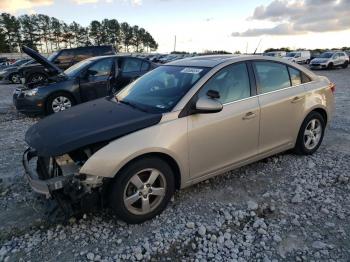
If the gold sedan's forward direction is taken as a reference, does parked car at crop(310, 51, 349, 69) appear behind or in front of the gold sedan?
behind

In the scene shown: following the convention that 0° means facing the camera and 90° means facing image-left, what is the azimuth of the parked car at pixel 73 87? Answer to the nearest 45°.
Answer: approximately 45°

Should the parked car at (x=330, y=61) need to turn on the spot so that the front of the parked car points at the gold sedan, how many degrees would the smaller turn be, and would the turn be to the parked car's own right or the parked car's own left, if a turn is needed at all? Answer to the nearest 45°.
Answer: approximately 45° to the parked car's own left

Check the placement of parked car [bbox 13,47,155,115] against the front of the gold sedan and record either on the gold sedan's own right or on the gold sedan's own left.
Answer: on the gold sedan's own right

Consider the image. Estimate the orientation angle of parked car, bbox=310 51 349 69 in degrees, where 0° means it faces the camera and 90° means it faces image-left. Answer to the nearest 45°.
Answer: approximately 45°

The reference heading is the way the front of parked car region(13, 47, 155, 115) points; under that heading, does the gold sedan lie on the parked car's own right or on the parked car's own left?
on the parked car's own left

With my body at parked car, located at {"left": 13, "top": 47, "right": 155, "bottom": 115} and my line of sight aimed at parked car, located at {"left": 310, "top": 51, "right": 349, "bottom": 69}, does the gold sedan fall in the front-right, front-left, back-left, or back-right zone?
back-right

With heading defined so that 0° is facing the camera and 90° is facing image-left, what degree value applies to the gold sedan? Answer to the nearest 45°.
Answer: approximately 45°

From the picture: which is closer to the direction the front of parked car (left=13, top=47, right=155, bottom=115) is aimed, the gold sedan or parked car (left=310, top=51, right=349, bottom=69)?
the gold sedan
